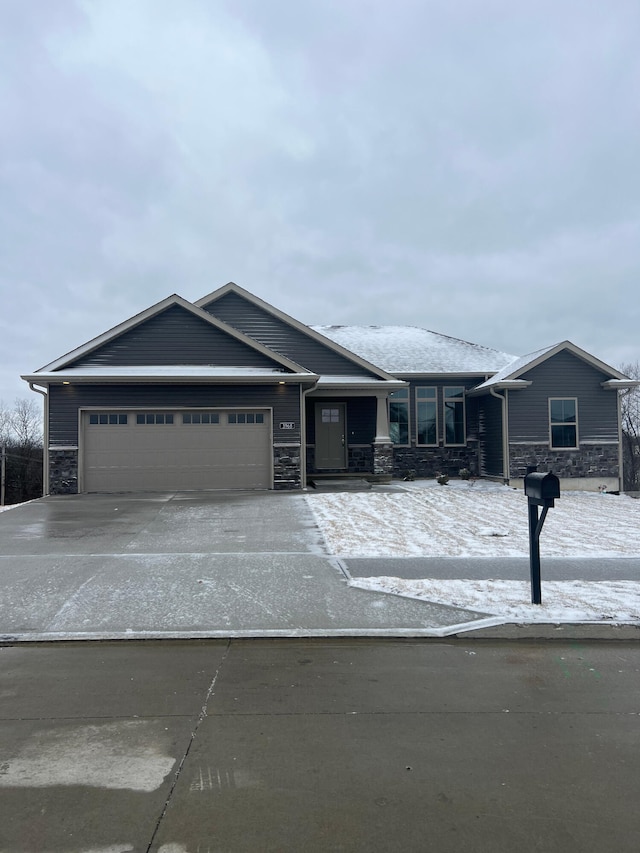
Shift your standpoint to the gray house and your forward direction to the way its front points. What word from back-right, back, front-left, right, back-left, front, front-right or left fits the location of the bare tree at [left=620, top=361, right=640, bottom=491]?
back-left

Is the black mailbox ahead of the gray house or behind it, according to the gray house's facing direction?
ahead

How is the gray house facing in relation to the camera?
toward the camera

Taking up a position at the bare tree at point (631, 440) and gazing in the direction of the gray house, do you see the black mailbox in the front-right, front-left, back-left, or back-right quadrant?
front-left

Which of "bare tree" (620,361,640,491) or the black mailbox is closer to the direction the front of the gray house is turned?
the black mailbox
